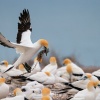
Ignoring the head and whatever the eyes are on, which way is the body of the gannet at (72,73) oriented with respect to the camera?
to the viewer's left

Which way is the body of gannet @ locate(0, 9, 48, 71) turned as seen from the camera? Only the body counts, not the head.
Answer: to the viewer's right

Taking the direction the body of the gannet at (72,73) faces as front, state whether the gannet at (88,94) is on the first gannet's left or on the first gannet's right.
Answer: on the first gannet's left

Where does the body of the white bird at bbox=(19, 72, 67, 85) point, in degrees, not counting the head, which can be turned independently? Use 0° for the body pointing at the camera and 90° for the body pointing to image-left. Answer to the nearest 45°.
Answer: approximately 270°

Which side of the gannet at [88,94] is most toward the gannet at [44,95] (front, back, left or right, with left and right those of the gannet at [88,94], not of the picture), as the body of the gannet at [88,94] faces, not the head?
back

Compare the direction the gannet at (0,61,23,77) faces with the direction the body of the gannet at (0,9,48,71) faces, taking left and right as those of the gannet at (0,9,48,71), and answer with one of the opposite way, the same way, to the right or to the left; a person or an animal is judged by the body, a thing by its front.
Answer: the opposite way
